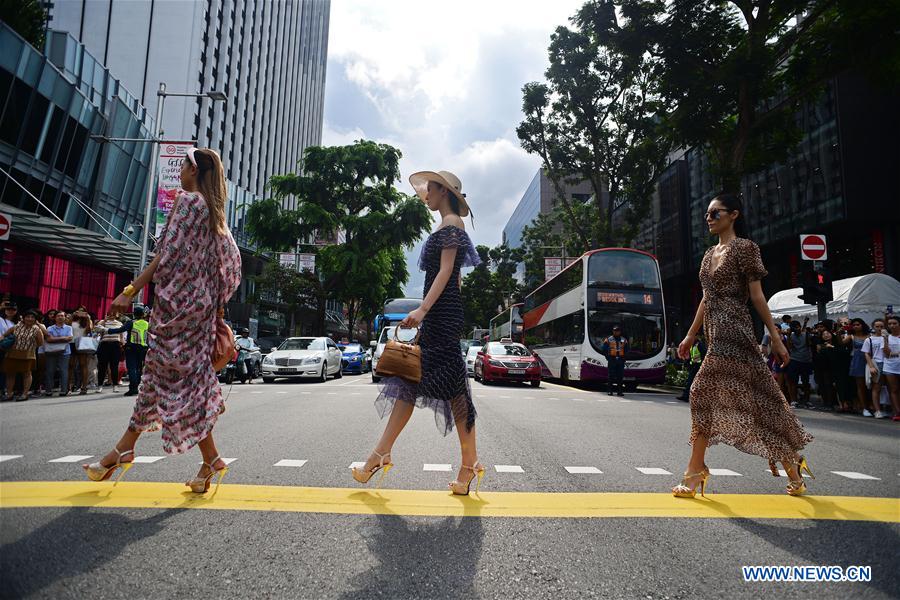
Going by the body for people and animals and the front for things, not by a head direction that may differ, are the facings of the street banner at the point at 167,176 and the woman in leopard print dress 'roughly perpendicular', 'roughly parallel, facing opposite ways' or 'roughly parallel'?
roughly perpendicular

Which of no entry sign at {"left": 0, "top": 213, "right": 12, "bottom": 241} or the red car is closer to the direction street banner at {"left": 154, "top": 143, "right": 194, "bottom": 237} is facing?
the no entry sign

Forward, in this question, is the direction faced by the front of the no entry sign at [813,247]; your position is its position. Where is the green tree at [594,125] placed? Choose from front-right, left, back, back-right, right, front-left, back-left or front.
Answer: back-right

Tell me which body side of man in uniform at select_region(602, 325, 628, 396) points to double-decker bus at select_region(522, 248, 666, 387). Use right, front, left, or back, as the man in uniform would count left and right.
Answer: back

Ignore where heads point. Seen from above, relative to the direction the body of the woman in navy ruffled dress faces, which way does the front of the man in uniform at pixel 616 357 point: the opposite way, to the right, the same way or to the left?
to the left

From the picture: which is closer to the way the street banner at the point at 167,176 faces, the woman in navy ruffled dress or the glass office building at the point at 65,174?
the woman in navy ruffled dress

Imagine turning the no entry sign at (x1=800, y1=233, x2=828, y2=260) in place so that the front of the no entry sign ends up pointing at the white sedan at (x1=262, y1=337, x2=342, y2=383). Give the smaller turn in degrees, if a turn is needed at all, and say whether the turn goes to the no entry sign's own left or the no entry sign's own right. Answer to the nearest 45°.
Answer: approximately 90° to the no entry sign's own right

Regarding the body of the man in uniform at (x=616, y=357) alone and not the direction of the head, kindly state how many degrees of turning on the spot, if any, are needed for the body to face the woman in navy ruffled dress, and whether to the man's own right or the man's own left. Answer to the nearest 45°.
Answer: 0° — they already face them

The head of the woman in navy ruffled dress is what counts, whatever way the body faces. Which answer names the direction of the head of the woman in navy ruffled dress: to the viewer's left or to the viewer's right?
to the viewer's left

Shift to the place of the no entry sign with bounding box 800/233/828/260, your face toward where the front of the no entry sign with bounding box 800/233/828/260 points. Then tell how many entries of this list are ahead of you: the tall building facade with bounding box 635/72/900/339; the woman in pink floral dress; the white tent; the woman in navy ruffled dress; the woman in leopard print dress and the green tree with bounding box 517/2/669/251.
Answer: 3
